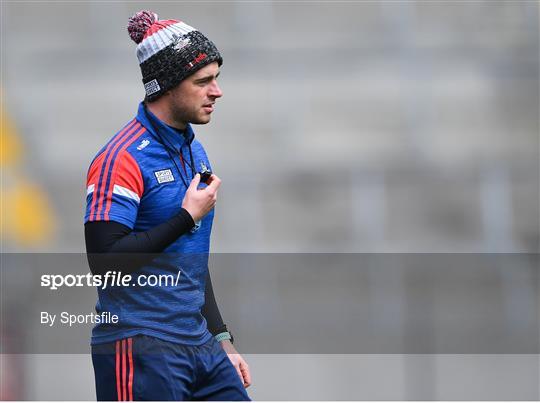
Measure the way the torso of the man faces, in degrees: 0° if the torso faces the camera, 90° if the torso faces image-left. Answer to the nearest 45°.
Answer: approximately 315°

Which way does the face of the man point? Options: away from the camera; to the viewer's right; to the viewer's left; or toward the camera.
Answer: to the viewer's right
